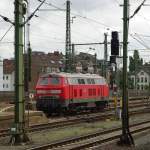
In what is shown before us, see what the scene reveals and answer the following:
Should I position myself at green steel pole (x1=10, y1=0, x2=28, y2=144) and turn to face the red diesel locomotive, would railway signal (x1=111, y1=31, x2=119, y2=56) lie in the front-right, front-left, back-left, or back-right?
front-right

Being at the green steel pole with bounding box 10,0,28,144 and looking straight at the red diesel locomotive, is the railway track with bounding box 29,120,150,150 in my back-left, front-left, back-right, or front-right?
front-right

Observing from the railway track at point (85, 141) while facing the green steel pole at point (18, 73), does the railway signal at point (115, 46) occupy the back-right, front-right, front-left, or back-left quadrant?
back-right

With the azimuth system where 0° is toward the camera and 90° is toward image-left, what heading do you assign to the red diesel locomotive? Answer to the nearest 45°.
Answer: approximately 45°

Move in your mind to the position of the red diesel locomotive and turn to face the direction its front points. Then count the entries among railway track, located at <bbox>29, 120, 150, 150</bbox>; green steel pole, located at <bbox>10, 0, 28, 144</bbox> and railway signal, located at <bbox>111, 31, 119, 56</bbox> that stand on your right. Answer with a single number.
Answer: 0
